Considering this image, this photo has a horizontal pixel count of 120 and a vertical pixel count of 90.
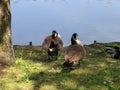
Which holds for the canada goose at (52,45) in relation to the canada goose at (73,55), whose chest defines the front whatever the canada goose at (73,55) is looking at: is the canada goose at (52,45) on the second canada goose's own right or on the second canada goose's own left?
on the second canada goose's own left
